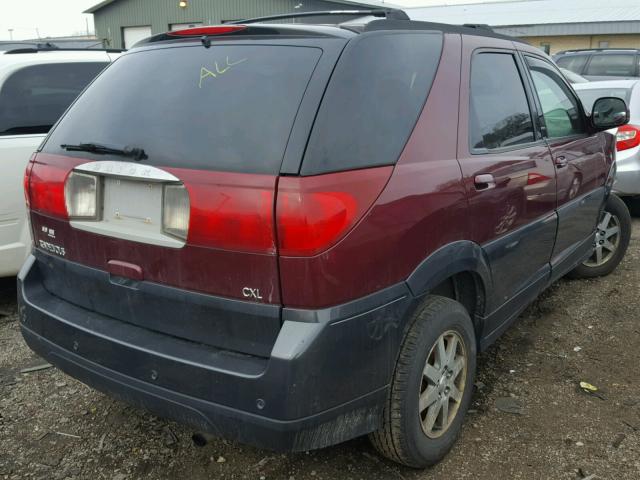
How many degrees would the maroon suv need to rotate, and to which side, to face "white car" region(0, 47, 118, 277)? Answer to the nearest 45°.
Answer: approximately 90° to its left

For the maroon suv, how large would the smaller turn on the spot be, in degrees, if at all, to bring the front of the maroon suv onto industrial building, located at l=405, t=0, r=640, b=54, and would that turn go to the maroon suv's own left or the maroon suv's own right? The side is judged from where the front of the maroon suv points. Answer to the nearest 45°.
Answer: approximately 45° to the maroon suv's own left

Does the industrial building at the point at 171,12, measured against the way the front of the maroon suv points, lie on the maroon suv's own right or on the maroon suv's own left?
on the maroon suv's own left

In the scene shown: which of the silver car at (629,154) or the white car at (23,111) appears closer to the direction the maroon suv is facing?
the silver car

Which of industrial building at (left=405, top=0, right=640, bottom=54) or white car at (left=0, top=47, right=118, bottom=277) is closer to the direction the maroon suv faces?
the industrial building

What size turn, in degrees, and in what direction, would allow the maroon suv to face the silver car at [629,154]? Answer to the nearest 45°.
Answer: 0° — it already faces it

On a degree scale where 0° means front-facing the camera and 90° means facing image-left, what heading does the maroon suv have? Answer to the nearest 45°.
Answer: approximately 225°
